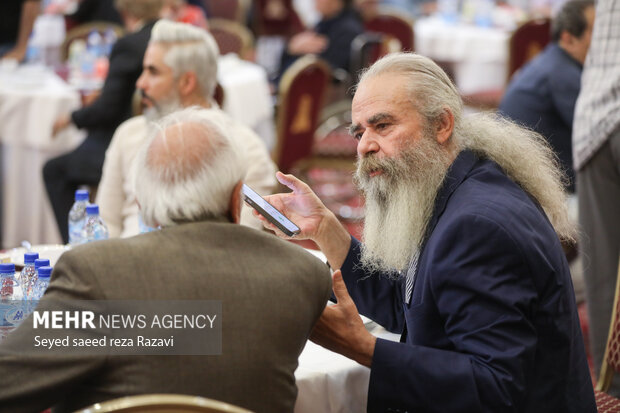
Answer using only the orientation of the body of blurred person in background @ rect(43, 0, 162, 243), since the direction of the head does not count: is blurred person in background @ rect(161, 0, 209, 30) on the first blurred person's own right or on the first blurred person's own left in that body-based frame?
on the first blurred person's own right

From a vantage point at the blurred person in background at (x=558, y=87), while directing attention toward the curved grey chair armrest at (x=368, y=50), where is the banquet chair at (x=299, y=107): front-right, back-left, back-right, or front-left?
front-left

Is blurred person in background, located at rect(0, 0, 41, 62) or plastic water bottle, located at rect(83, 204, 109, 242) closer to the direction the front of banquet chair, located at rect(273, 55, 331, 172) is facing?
the blurred person in background

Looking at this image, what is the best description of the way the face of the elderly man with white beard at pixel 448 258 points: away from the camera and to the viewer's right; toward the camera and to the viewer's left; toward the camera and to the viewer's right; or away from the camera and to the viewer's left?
toward the camera and to the viewer's left

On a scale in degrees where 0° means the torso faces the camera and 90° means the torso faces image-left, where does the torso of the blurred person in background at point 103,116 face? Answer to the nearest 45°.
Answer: approximately 90°

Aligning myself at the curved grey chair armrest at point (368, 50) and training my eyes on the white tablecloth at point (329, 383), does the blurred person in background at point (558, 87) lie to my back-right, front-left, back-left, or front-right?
front-left

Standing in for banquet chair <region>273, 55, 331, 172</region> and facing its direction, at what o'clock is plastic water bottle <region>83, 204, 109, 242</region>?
The plastic water bottle is roughly at 8 o'clock from the banquet chair.

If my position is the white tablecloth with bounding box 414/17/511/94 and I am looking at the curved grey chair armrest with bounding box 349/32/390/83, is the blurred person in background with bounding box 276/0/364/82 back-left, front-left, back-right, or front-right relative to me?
front-right
